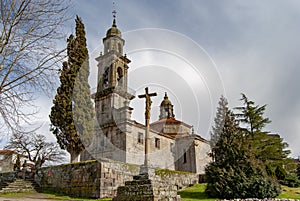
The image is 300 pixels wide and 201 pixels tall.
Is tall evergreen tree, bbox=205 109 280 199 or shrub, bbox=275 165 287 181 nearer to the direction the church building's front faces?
the tall evergreen tree

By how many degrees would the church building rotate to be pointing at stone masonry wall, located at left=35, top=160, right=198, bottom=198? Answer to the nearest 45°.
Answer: approximately 45° to its left

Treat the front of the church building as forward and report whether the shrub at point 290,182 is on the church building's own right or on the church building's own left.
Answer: on the church building's own left

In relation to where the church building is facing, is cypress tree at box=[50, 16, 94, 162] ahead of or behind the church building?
ahead

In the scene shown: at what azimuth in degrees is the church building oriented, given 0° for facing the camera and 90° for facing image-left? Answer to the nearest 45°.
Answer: approximately 45°

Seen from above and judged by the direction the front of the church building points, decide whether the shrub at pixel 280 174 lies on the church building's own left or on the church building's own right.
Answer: on the church building's own left

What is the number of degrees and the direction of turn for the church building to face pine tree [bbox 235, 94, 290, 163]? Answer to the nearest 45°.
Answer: approximately 135° to its left

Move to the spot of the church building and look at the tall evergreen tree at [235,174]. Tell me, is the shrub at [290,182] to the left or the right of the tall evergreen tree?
left
